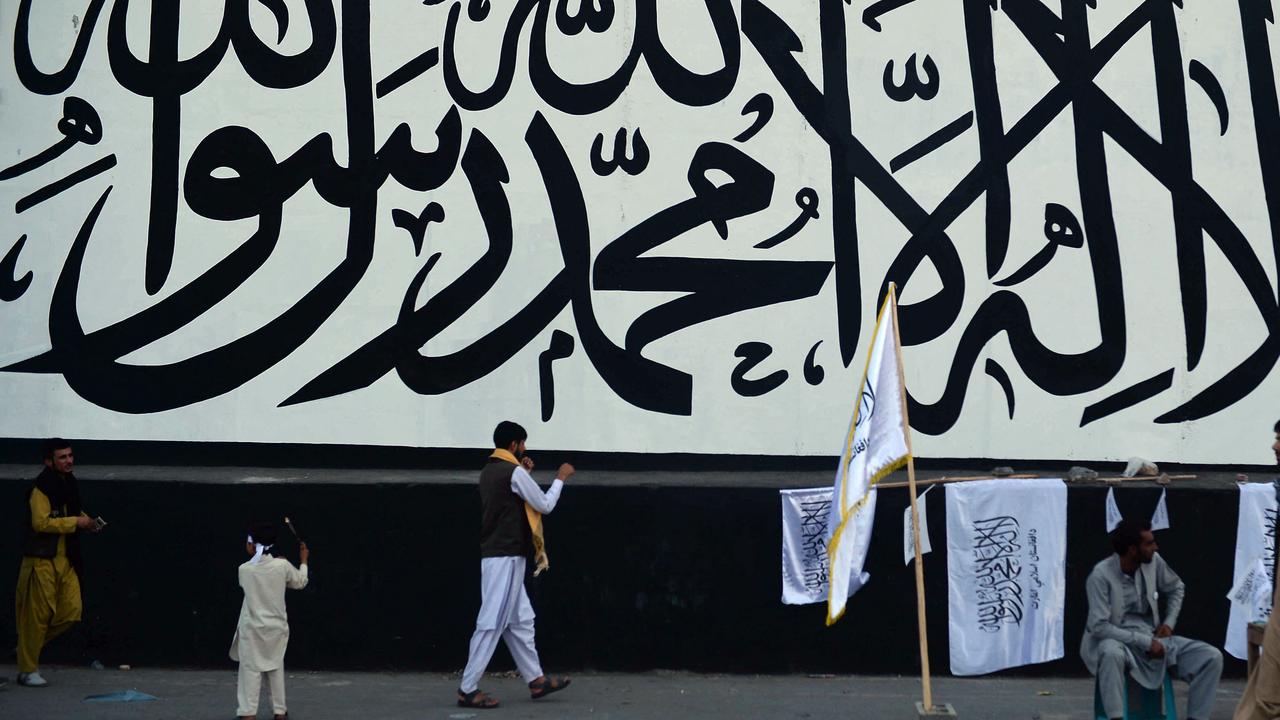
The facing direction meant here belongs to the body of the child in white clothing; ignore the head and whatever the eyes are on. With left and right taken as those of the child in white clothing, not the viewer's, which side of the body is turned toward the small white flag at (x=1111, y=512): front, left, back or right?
right

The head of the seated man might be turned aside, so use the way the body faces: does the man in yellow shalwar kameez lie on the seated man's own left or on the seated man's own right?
on the seated man's own right

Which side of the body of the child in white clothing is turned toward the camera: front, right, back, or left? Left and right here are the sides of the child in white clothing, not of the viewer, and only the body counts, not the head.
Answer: back

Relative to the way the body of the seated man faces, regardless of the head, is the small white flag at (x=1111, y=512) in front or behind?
behind

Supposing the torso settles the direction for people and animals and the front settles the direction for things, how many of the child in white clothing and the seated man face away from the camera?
1

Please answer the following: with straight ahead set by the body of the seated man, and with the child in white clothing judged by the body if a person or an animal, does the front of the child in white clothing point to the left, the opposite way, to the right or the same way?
the opposite way

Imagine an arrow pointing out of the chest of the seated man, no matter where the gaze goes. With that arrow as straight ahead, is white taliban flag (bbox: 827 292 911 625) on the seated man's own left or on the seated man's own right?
on the seated man's own right

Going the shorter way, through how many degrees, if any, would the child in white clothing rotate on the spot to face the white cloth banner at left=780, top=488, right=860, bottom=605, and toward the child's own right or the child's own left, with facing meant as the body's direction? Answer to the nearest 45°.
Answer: approximately 90° to the child's own right

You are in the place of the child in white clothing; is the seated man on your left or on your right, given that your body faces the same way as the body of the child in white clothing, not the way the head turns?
on your right

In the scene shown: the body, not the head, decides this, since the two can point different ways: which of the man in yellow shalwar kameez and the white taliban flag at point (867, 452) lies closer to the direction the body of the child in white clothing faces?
the man in yellow shalwar kameez

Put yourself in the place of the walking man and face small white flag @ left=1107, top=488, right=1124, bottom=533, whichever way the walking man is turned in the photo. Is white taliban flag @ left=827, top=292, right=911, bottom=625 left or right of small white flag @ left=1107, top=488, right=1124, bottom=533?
right
